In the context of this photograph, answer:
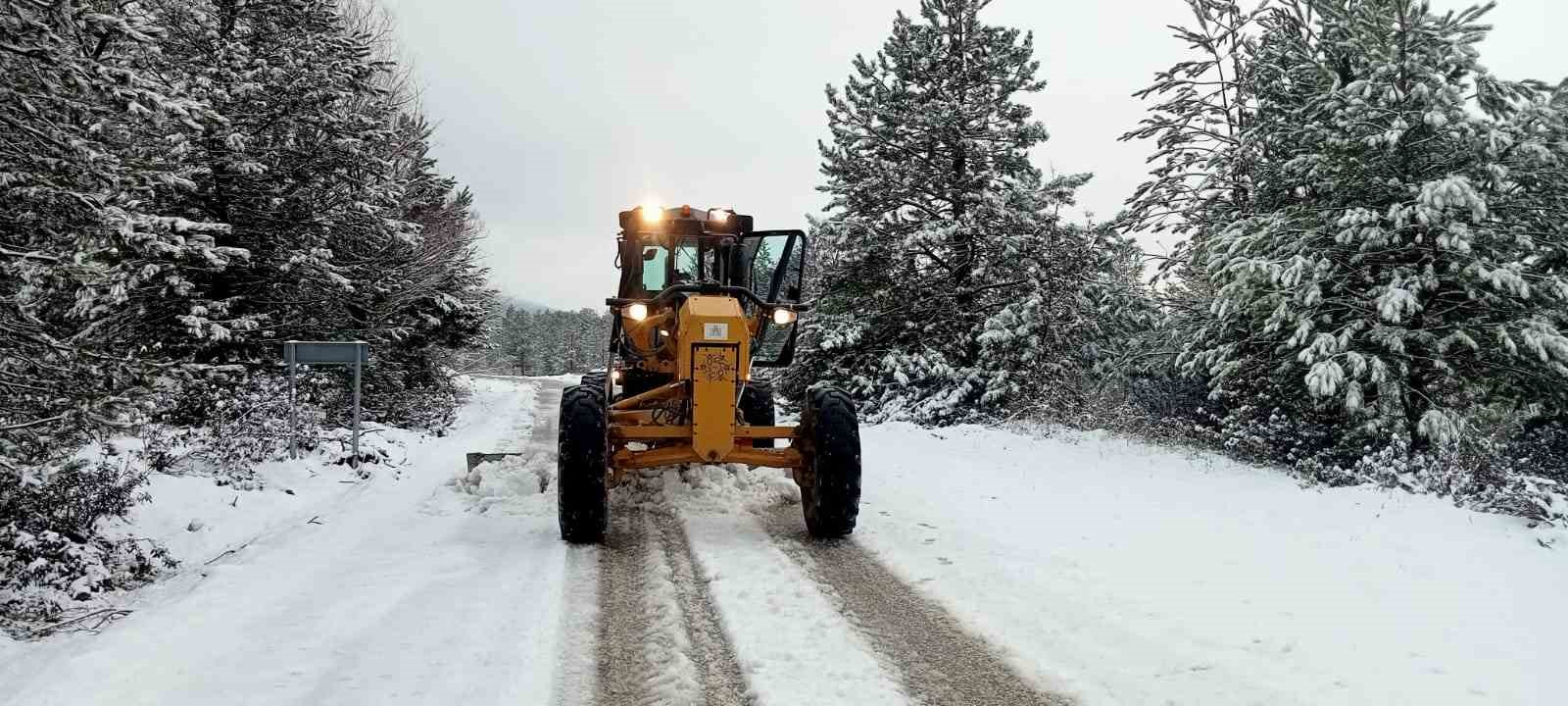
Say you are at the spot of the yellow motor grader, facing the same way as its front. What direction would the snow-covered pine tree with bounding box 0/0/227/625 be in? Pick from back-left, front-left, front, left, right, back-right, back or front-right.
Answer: right

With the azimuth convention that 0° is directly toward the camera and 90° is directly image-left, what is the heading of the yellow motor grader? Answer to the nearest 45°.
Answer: approximately 0°

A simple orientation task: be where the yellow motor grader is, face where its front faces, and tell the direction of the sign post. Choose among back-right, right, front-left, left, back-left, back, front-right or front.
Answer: back-right

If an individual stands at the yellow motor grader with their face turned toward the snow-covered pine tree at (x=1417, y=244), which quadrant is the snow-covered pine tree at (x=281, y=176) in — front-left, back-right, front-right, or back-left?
back-left

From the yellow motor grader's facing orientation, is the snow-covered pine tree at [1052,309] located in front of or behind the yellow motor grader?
behind

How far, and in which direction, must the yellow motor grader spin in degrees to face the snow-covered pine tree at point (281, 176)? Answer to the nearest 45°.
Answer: approximately 135° to its right

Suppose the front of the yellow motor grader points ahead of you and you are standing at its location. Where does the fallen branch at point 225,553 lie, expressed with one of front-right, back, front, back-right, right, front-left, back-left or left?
right

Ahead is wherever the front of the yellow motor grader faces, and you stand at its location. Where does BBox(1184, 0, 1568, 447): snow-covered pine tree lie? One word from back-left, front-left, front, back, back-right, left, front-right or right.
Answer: left

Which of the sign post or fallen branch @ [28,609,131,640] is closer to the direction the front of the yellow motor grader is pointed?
the fallen branch

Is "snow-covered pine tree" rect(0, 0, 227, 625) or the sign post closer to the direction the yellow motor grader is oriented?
the snow-covered pine tree

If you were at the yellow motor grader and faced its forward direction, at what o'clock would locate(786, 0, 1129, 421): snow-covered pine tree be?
The snow-covered pine tree is roughly at 7 o'clock from the yellow motor grader.

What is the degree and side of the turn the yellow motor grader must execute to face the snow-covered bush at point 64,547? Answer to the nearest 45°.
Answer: approximately 90° to its right
